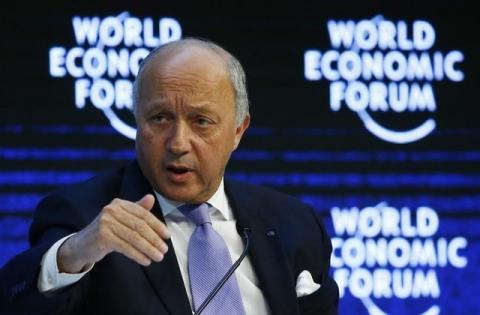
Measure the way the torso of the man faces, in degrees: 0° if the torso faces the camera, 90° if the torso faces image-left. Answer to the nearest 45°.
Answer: approximately 0°
